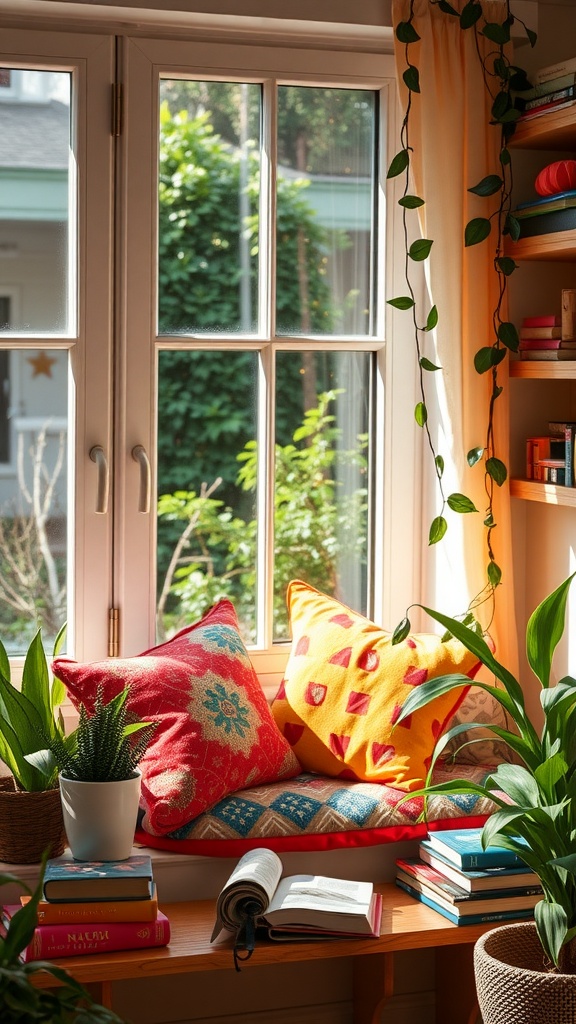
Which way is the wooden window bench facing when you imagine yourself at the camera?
facing the viewer
